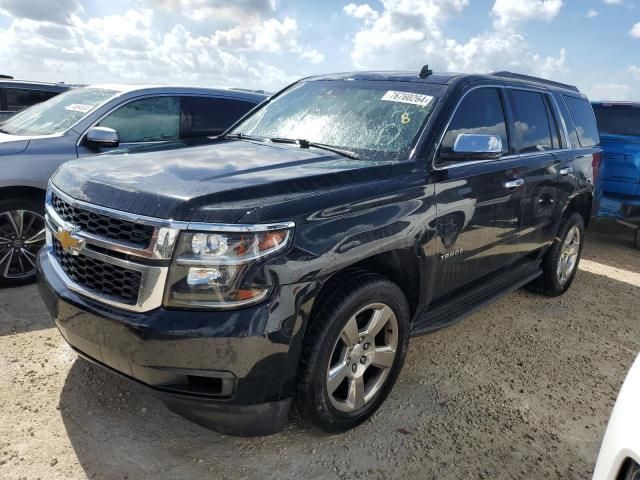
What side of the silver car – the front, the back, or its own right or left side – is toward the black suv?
left

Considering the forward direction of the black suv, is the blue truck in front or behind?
behind

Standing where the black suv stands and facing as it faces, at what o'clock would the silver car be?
The silver car is roughly at 3 o'clock from the black suv.

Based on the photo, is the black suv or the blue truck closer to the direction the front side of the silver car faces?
the black suv

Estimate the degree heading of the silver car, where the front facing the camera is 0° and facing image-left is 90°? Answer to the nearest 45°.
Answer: approximately 45°

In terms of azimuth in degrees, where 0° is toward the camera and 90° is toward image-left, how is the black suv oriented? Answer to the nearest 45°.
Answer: approximately 45°

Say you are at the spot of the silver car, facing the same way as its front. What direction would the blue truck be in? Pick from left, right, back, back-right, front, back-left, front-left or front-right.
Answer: back-left
